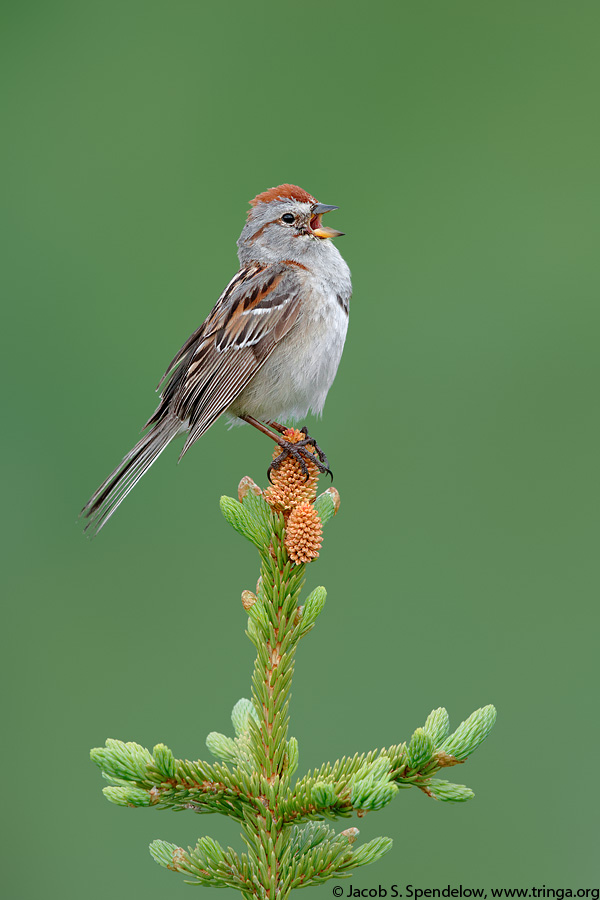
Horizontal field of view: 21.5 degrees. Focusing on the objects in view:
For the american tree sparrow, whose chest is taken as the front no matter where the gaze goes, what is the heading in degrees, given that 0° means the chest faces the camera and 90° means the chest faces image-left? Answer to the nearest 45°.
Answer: approximately 270°
